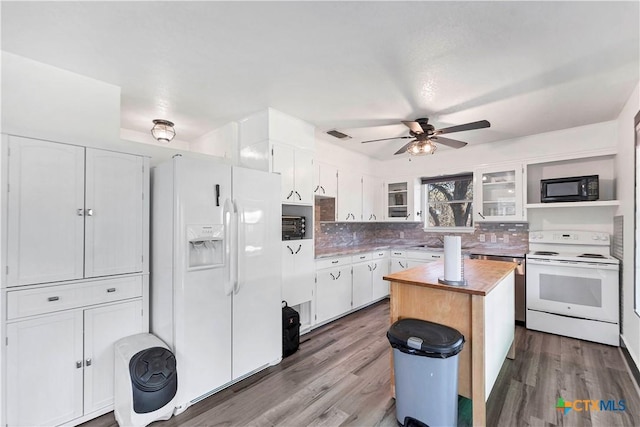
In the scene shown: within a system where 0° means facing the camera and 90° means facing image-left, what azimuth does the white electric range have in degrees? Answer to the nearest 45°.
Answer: approximately 0°

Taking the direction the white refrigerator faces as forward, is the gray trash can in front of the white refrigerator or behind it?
in front

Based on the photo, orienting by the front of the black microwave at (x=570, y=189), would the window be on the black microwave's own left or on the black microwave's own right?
on the black microwave's own right

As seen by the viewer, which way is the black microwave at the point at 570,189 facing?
toward the camera

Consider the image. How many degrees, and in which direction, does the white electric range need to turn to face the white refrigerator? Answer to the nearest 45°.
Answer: approximately 45° to its right

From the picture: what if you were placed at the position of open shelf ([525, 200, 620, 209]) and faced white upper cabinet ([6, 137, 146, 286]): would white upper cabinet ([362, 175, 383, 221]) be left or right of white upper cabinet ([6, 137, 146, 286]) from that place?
right

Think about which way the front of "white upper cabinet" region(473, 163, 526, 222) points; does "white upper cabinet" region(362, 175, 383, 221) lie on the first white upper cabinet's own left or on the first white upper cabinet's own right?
on the first white upper cabinet's own right

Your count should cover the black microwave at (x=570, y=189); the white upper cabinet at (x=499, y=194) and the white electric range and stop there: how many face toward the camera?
3

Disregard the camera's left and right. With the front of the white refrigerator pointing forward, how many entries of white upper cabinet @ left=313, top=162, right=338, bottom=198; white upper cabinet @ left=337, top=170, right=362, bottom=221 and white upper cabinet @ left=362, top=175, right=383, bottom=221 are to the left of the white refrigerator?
3

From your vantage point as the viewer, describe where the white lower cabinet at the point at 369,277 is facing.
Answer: facing the viewer and to the right of the viewer

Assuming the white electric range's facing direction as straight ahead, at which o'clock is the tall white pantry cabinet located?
The tall white pantry cabinet is roughly at 1 o'clock from the white electric range.

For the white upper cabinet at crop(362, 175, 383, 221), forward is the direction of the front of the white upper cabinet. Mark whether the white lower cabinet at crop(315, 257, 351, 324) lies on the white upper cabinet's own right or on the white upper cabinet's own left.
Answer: on the white upper cabinet's own right
